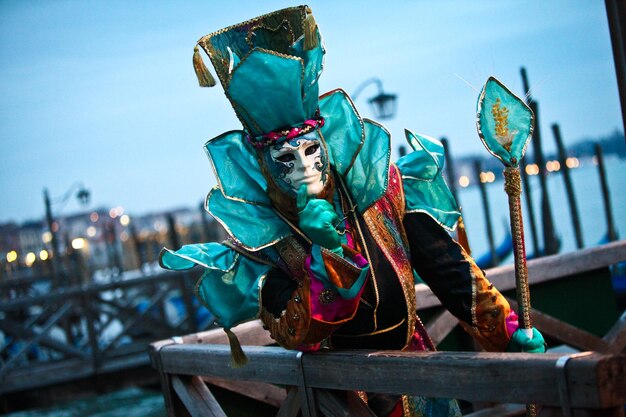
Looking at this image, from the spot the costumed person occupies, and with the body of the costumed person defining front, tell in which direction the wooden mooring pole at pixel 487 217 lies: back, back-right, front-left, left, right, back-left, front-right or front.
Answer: back

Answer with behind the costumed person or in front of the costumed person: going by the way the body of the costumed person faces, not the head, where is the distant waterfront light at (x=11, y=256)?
behind

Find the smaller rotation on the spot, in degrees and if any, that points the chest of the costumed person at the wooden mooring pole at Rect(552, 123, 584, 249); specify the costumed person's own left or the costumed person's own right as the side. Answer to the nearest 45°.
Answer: approximately 180°

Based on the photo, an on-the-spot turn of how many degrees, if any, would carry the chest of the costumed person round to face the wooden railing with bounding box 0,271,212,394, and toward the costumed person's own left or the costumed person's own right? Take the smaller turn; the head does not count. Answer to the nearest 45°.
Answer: approximately 135° to the costumed person's own right

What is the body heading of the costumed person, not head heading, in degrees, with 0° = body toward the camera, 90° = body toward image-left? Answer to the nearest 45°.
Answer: approximately 0°

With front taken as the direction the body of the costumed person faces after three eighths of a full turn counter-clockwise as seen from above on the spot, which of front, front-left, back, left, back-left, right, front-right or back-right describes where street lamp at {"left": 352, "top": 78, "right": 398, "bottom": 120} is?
front-left

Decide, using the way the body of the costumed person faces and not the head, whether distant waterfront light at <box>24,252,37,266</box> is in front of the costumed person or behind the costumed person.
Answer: behind
